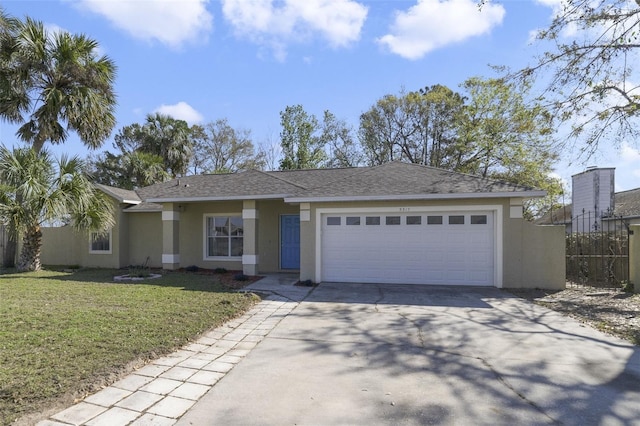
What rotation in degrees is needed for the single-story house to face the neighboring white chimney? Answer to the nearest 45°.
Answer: approximately 135° to its left

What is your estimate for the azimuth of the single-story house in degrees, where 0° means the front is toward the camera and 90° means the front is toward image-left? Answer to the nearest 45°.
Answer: approximately 0°

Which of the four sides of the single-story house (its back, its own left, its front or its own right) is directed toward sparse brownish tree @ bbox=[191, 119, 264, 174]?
back

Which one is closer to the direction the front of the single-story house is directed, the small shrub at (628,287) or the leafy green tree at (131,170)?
the small shrub

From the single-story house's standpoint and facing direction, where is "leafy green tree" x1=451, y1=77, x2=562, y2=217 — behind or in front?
behind

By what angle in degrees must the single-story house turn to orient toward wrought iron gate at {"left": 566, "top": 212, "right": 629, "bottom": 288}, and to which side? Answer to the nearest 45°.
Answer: approximately 90° to its left

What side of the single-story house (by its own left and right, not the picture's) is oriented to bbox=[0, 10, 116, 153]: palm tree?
right

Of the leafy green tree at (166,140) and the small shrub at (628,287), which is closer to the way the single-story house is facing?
the small shrub

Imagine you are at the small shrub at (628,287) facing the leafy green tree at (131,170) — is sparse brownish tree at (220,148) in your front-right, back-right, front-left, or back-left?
front-right
